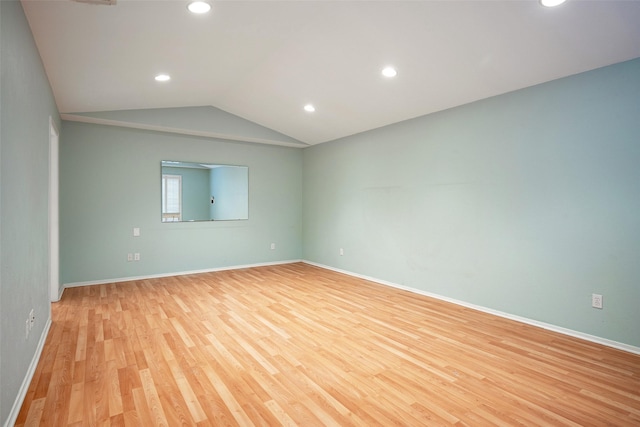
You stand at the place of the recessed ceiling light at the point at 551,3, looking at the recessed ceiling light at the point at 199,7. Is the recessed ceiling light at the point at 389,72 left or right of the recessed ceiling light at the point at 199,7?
right
